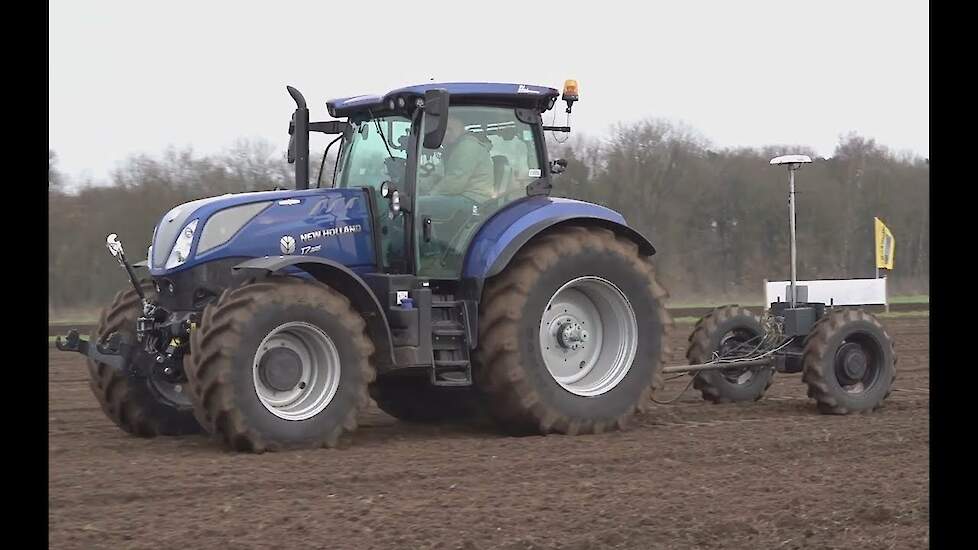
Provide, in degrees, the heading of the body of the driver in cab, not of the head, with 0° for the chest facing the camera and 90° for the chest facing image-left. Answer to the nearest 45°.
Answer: approximately 90°
